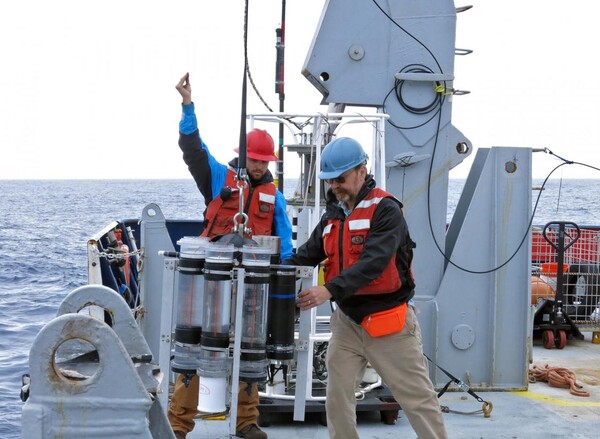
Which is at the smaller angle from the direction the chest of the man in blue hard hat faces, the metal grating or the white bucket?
the white bucket

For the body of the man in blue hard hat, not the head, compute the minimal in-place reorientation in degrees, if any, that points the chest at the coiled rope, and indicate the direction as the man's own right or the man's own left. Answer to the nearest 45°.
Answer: approximately 180°

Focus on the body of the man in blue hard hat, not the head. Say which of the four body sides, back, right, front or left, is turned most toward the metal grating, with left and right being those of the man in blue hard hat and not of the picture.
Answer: back

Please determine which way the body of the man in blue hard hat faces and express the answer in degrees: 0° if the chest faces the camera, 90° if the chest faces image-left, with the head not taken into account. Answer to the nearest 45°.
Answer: approximately 45°
